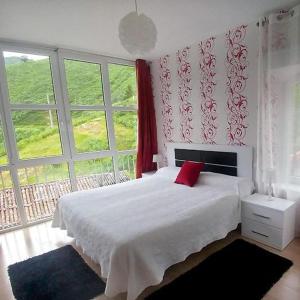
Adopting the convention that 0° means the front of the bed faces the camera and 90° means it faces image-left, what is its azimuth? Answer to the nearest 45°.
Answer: approximately 45°

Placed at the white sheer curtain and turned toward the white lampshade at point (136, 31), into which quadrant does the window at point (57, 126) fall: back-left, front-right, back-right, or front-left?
front-right

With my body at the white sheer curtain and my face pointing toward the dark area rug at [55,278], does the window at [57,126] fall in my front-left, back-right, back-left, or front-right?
front-right

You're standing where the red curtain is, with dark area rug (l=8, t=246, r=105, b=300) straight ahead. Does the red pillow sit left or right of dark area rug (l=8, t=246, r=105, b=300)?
left

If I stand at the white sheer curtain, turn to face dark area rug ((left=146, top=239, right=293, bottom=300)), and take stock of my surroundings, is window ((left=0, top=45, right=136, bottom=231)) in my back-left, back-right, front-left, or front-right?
front-right

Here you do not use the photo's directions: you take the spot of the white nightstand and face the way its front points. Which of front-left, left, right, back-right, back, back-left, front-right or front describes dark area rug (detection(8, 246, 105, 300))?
front

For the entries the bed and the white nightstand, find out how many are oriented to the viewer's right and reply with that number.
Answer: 0

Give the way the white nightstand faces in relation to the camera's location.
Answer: facing the viewer and to the left of the viewer

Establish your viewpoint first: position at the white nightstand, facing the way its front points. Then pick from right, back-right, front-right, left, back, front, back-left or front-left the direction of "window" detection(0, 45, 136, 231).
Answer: front-right
